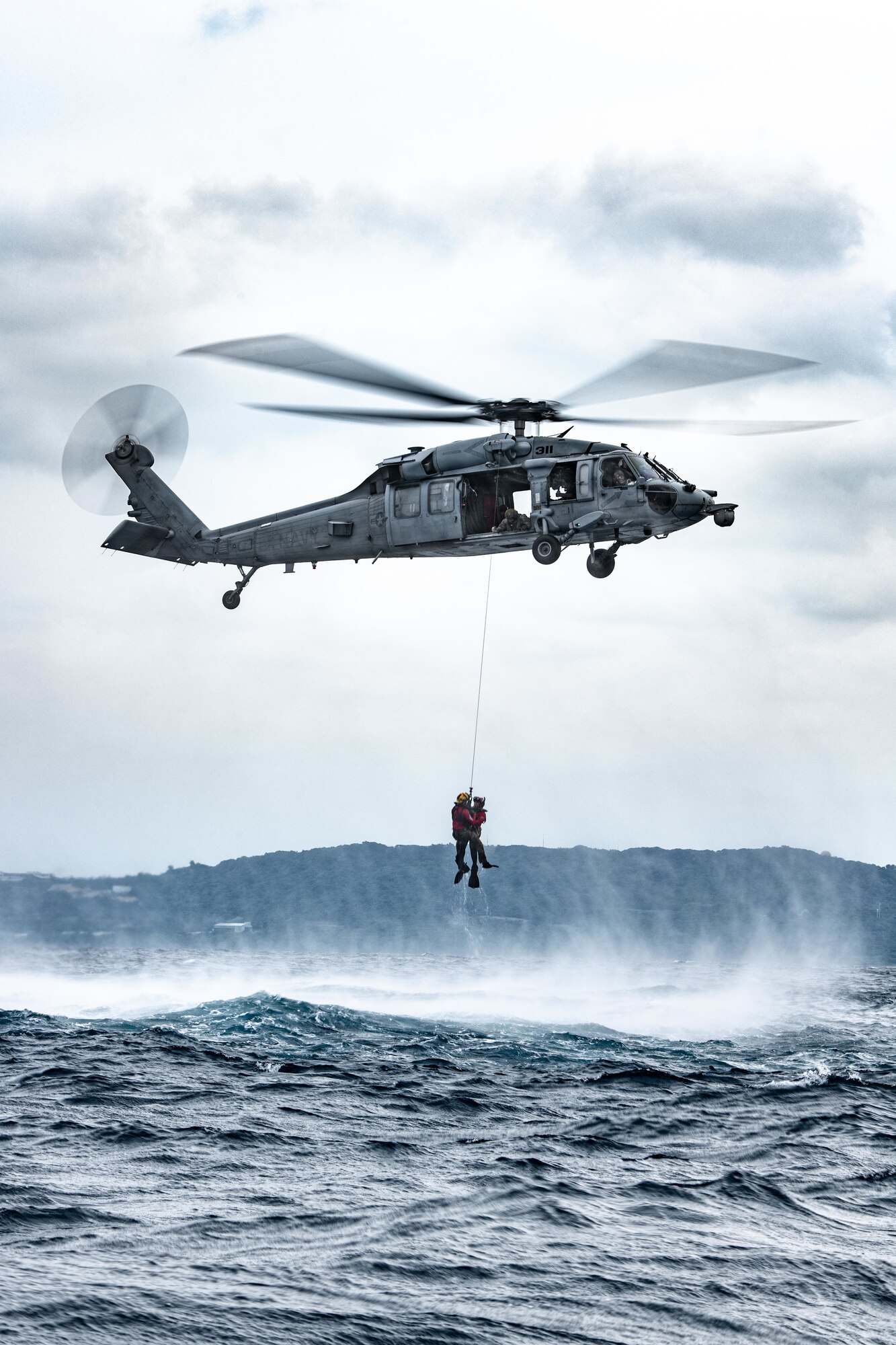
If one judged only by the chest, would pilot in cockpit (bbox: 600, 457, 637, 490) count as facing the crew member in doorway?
no

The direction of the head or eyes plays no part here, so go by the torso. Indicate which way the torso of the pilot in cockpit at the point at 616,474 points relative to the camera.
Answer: to the viewer's right
